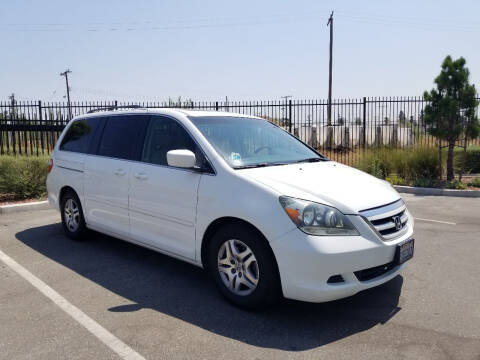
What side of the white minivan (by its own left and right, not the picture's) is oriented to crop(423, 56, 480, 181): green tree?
left

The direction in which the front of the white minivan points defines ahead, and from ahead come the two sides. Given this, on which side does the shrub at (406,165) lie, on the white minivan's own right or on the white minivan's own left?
on the white minivan's own left

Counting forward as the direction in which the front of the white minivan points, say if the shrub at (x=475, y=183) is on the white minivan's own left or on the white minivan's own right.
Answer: on the white minivan's own left

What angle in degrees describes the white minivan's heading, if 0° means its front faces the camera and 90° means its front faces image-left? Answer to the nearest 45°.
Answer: approximately 315°

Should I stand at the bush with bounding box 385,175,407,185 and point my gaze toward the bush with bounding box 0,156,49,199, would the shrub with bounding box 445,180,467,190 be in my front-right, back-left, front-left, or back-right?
back-left

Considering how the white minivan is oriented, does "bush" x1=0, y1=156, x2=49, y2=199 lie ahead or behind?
behind

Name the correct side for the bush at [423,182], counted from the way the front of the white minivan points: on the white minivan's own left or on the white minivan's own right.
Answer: on the white minivan's own left
